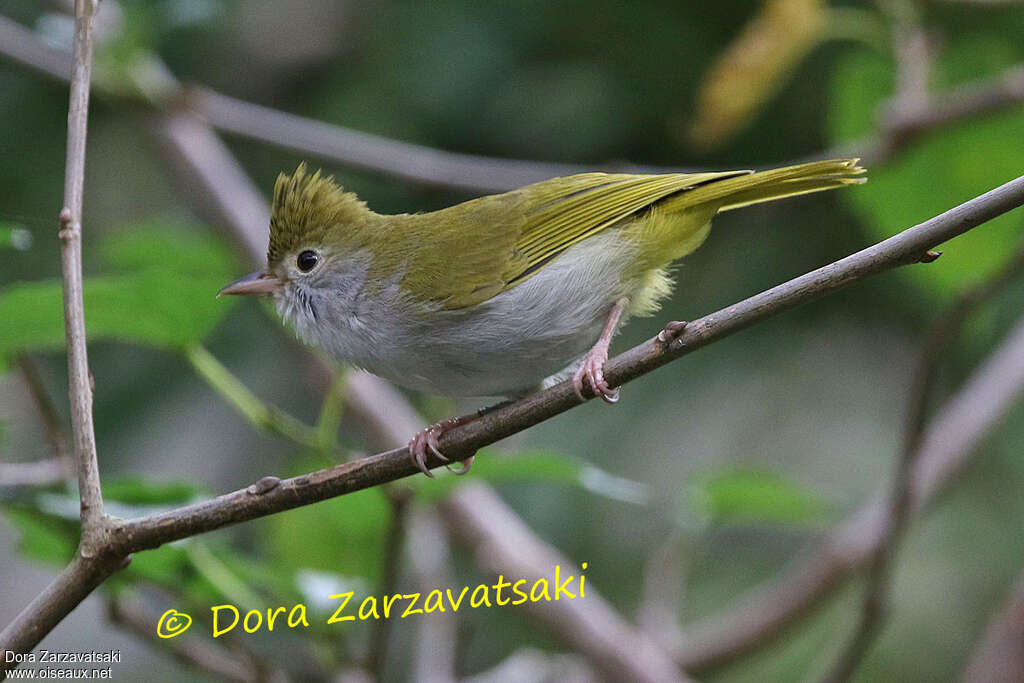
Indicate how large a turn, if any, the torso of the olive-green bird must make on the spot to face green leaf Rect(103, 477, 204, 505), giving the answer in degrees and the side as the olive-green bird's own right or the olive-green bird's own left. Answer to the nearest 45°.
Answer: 0° — it already faces it

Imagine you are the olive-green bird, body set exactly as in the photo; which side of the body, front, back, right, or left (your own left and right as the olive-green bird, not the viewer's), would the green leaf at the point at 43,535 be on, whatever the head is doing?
front

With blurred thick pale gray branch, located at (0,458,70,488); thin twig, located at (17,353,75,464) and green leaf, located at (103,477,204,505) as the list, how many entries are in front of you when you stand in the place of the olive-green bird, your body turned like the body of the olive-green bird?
3

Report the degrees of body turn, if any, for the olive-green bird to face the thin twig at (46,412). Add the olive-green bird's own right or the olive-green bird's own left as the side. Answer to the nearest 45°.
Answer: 0° — it already faces it

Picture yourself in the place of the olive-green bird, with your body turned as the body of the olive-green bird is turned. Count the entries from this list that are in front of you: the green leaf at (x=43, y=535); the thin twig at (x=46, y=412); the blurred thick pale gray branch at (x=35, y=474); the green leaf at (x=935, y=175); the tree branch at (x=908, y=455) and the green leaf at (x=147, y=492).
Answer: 4

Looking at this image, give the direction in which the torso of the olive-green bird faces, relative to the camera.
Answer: to the viewer's left
